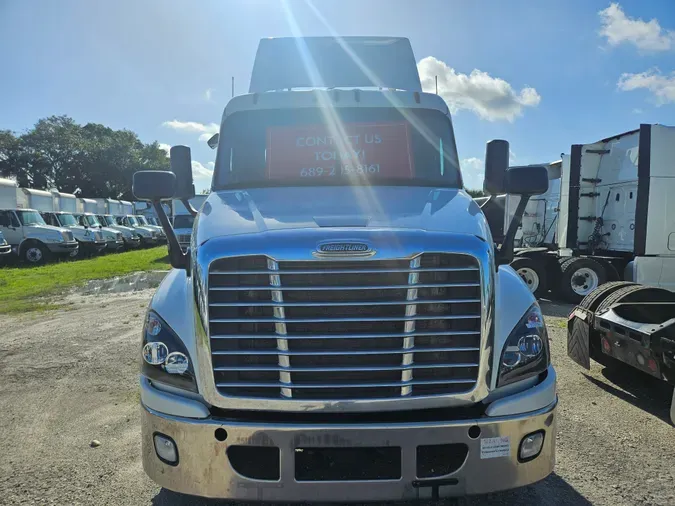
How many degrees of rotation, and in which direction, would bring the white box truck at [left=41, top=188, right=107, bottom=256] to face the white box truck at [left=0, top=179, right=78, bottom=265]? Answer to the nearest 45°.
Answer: approximately 45° to its right

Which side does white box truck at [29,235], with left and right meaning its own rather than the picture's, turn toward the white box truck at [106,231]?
left

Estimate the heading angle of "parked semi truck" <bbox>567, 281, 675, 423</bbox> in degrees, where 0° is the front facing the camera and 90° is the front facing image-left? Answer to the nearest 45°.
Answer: approximately 225°

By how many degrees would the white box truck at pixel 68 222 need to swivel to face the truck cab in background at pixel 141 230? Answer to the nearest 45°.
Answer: approximately 90° to its left

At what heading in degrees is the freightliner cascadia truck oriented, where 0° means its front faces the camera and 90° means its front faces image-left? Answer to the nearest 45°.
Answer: approximately 0°

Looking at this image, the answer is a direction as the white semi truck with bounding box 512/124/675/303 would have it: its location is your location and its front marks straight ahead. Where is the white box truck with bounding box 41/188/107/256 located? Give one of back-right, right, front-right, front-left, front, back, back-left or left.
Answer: back-left

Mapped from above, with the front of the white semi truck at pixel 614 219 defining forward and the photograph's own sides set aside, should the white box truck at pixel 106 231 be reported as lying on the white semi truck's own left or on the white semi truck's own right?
on the white semi truck's own left

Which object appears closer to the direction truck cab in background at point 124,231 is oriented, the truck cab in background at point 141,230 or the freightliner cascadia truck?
the freightliner cascadia truck

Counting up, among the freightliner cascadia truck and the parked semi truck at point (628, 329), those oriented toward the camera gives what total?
1
